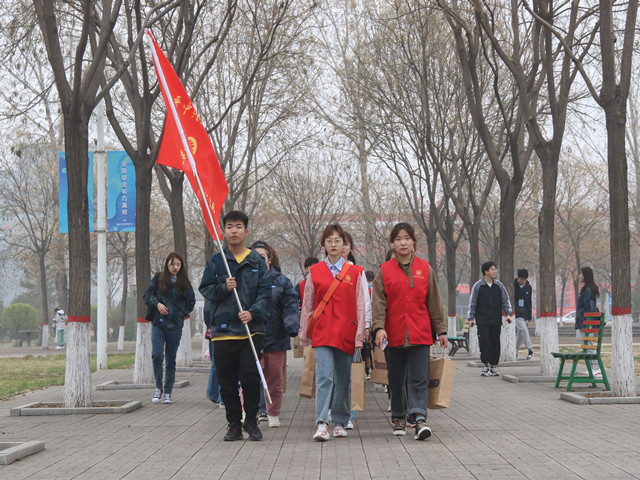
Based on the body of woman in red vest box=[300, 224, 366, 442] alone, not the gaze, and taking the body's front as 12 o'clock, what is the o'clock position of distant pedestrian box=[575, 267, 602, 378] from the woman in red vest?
The distant pedestrian is roughly at 7 o'clock from the woman in red vest.

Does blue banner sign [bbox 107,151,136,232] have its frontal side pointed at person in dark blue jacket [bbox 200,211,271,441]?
yes

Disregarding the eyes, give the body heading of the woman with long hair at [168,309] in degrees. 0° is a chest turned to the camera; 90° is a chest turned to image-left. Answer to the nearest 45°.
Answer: approximately 0°

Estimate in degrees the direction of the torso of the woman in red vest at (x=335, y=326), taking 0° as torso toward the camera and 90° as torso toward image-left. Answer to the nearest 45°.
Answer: approximately 0°
